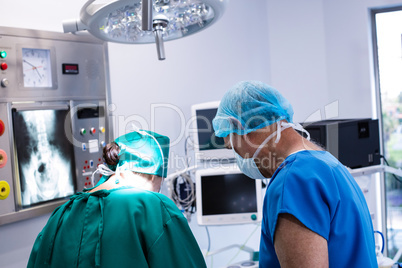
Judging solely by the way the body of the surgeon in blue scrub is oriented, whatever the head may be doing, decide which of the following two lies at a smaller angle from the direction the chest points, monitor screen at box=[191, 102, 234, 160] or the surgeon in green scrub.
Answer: the surgeon in green scrub

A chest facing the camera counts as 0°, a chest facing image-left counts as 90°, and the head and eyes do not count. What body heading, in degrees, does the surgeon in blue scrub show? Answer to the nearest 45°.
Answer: approximately 90°

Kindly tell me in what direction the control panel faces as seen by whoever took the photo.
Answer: facing the viewer and to the right of the viewer

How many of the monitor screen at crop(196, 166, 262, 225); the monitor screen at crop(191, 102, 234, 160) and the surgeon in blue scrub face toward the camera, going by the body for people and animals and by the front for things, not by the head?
2

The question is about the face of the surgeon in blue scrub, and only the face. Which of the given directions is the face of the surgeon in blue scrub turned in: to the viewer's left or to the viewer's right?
to the viewer's left

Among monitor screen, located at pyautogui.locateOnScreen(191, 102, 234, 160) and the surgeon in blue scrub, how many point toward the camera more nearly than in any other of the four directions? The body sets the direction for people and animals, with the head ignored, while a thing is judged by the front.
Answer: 1

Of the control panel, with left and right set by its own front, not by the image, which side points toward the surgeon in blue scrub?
front

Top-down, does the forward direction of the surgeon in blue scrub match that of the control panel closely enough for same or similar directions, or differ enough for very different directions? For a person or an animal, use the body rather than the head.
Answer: very different directions

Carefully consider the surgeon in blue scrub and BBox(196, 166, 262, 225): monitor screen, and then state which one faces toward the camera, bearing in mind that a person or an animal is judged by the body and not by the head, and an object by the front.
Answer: the monitor screen

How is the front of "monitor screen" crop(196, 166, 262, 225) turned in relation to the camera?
facing the viewer

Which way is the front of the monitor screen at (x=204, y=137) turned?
toward the camera

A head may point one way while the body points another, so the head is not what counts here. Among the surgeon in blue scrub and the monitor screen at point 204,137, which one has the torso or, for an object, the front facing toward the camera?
the monitor screen

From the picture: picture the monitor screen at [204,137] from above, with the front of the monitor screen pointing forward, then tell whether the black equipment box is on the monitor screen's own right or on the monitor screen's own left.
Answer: on the monitor screen's own left

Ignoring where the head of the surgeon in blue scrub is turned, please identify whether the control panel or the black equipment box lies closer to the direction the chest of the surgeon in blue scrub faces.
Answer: the control panel

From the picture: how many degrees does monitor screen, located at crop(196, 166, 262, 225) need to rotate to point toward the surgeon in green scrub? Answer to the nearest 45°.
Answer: approximately 45° to its right

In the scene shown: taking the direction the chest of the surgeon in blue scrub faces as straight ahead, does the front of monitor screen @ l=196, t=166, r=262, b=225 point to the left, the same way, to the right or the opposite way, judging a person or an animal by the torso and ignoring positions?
to the left
